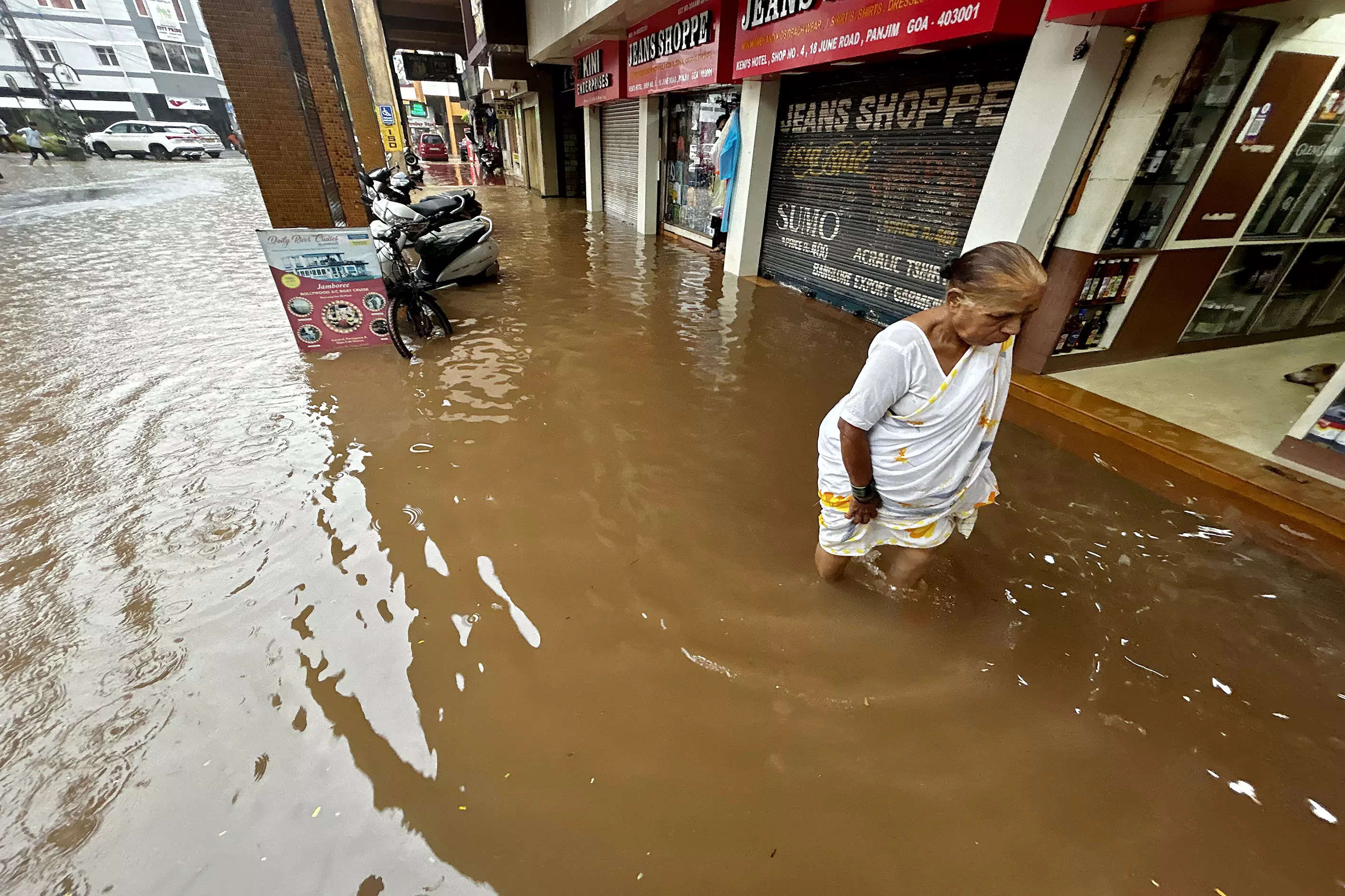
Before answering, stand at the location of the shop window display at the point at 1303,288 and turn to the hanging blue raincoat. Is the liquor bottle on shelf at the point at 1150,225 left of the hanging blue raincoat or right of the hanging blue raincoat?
left

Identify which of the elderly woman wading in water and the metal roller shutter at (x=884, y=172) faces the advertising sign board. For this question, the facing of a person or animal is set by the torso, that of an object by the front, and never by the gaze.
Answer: the metal roller shutter

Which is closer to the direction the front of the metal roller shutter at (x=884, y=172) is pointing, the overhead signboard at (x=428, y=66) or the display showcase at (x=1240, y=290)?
the overhead signboard

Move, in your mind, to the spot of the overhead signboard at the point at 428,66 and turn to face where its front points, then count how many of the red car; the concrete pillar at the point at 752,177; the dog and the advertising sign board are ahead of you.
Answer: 3

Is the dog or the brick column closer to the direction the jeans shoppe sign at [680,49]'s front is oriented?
the brick column

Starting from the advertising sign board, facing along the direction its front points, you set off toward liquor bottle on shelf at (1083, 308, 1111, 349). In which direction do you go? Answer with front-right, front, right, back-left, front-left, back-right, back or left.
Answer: front-left

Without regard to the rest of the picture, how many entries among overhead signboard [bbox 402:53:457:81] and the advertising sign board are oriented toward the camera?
2

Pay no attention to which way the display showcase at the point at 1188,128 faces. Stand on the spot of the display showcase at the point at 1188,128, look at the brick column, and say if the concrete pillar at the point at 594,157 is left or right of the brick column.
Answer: right

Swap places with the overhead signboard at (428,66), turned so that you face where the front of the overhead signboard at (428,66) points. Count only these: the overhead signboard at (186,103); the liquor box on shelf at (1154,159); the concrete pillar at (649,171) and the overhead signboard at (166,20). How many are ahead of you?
2
